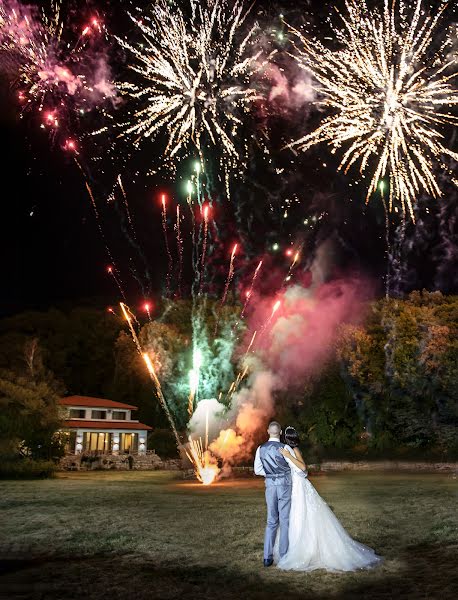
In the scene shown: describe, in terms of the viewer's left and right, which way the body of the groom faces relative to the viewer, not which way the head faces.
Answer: facing away from the viewer

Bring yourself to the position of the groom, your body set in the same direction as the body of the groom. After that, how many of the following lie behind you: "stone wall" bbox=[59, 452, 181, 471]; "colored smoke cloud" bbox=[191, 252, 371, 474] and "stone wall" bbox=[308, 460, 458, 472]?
0

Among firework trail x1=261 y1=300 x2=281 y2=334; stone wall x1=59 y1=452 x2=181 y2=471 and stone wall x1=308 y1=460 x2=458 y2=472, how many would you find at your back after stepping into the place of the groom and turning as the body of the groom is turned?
0

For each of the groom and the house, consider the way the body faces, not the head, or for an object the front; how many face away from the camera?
1

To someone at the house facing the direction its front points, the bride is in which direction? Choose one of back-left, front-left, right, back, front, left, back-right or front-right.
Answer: front

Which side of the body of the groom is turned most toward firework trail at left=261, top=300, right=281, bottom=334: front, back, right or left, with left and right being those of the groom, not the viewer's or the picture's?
front

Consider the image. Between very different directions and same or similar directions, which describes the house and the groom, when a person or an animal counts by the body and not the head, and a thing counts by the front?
very different directions

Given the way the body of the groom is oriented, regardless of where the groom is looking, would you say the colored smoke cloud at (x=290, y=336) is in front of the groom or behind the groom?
in front

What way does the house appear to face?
toward the camera

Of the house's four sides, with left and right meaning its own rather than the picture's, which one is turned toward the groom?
front

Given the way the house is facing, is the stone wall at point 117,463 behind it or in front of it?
in front

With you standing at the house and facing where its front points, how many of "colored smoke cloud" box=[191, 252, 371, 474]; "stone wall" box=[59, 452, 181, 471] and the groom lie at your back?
0

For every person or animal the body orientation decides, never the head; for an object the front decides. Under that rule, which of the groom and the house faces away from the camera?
the groom

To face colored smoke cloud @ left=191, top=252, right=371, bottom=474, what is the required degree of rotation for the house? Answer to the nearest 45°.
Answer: approximately 45° to its left

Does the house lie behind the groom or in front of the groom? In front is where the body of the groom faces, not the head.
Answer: in front
